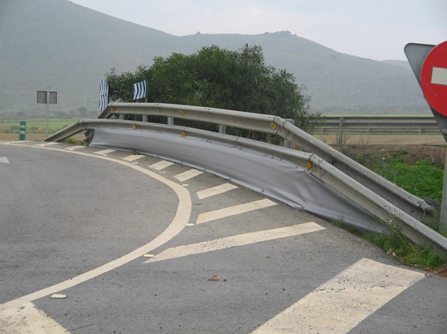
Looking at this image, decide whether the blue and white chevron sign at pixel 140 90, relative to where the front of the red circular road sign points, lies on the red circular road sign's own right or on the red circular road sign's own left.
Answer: on the red circular road sign's own right

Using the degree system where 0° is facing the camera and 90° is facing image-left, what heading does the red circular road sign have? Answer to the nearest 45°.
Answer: approximately 0°

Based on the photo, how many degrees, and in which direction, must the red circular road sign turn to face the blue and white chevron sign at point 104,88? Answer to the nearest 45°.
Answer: approximately 135° to its right

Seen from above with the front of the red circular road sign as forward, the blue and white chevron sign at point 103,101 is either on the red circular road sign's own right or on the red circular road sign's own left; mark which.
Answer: on the red circular road sign's own right

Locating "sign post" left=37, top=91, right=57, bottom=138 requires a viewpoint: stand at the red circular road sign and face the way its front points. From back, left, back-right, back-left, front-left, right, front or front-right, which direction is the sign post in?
back-right

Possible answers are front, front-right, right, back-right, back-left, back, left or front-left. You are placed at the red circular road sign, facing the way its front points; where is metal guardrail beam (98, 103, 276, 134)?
back-right

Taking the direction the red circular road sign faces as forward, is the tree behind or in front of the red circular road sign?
behind

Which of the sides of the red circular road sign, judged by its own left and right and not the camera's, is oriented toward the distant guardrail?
back
